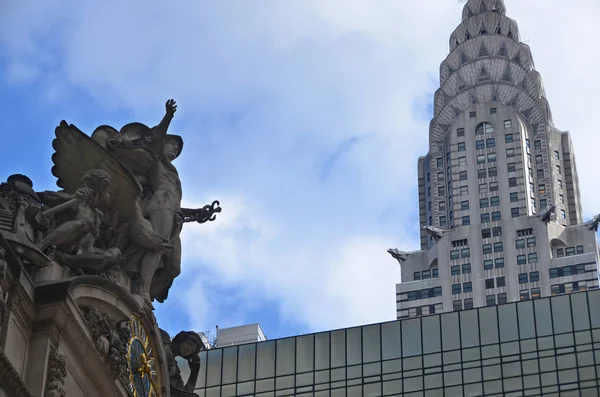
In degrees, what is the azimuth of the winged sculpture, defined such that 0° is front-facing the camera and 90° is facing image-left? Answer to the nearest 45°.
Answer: approximately 315°
